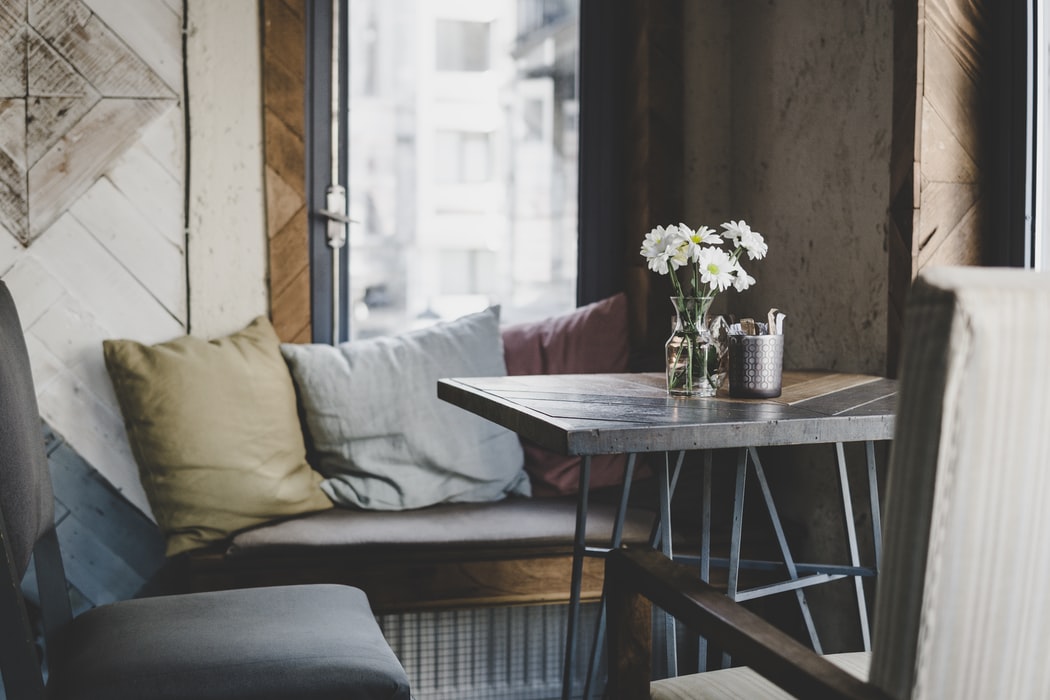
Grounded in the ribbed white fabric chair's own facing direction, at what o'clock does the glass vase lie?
The glass vase is roughly at 1 o'clock from the ribbed white fabric chair.

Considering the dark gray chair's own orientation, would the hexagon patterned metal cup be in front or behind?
in front

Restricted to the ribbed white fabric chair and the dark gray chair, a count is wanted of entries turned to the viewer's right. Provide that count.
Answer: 1

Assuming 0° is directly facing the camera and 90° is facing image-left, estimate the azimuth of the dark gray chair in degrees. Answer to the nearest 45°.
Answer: approximately 270°

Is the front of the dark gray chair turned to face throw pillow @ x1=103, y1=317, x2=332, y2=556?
no

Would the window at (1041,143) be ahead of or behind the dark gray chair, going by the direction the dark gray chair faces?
ahead

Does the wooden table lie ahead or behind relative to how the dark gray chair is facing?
ahead

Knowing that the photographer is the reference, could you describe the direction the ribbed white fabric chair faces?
facing away from the viewer and to the left of the viewer

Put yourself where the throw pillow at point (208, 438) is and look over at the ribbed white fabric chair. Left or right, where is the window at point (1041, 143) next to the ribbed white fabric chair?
left
